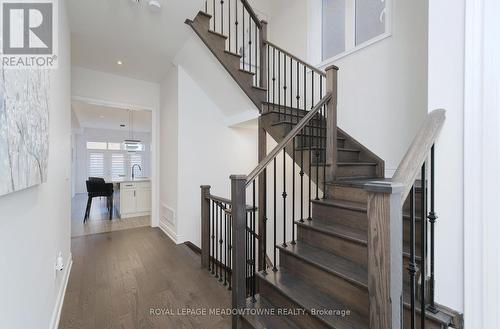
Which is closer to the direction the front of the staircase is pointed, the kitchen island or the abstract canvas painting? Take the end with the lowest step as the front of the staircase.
the abstract canvas painting

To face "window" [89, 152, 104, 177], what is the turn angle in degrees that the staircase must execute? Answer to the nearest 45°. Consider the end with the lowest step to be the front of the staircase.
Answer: approximately 90° to its right

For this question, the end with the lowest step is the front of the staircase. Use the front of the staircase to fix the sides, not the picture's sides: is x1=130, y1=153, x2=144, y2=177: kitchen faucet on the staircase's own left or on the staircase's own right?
on the staircase's own right

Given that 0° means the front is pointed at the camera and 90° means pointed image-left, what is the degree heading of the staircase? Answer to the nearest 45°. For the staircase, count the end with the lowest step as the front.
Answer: approximately 45°

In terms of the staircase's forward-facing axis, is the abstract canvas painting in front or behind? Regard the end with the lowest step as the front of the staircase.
in front

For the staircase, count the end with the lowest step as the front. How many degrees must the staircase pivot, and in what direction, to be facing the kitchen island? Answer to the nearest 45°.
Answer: approximately 90° to its right
